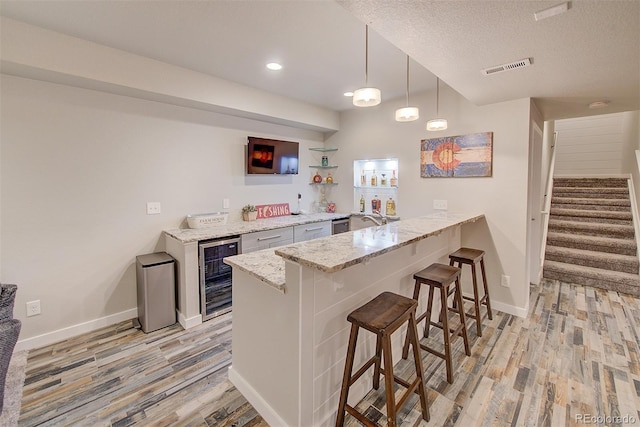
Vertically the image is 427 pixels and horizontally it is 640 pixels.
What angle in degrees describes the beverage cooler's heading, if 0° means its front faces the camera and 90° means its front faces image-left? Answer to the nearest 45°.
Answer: approximately 315°

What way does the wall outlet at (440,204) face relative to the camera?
toward the camera

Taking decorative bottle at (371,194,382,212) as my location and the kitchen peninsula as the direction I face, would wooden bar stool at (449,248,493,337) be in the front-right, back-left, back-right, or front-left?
front-left

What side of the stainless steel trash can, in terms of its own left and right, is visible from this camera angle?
front

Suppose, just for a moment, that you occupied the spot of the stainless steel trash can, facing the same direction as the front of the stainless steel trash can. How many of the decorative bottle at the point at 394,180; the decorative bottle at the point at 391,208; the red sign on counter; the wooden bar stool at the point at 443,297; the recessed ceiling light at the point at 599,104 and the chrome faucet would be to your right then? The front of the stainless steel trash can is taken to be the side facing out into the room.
0

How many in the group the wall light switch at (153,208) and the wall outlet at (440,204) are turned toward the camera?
2

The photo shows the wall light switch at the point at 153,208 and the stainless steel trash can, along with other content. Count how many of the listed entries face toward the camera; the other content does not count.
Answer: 2

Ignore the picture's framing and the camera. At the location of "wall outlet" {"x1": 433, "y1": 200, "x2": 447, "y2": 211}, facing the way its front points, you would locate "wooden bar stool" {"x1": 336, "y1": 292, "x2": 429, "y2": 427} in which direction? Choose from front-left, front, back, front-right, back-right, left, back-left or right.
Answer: front

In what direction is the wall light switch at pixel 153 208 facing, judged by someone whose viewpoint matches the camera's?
facing the viewer

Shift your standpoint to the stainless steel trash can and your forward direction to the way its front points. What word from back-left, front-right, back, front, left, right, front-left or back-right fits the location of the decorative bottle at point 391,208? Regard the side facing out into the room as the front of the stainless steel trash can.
left

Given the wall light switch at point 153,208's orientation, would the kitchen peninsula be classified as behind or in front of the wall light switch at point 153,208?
in front

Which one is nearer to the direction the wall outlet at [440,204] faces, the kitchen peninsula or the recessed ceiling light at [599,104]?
the kitchen peninsula

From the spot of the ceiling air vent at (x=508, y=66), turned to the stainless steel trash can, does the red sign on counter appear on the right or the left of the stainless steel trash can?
right

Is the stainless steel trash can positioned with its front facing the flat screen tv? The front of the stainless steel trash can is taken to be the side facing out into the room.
no

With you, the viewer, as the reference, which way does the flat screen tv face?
facing the viewer and to the right of the viewer

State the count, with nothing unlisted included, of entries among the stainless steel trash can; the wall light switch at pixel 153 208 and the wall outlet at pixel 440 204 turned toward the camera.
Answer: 3
